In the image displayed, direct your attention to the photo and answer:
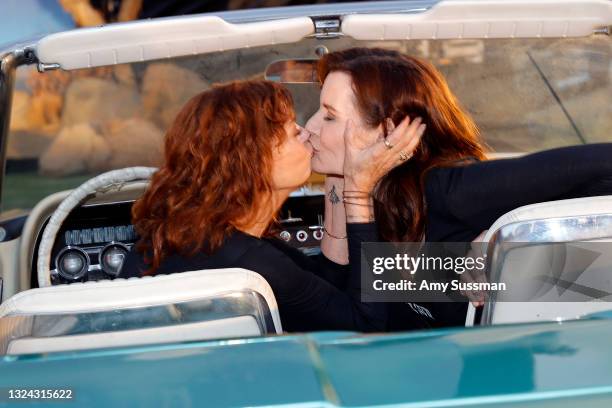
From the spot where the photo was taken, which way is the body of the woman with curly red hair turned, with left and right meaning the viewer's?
facing away from the viewer and to the right of the viewer

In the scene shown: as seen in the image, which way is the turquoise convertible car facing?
away from the camera

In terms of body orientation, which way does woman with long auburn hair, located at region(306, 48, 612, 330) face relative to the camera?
to the viewer's left

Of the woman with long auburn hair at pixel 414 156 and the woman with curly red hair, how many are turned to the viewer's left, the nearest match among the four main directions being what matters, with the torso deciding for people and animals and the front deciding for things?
1

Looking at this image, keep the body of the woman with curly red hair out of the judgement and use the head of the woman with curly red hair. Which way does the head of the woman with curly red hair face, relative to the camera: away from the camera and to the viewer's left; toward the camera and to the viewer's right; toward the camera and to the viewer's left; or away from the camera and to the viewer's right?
away from the camera and to the viewer's right
